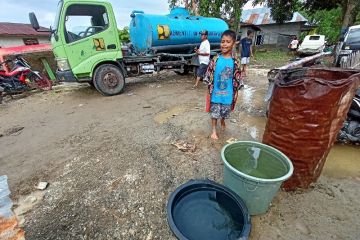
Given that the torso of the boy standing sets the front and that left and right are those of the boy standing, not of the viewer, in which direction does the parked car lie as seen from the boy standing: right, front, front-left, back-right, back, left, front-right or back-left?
back-left

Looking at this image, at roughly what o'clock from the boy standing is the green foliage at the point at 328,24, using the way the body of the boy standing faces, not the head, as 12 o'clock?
The green foliage is roughly at 7 o'clock from the boy standing.

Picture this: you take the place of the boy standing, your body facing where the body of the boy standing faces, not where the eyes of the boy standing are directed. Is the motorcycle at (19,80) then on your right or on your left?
on your right
